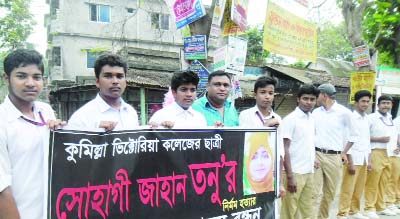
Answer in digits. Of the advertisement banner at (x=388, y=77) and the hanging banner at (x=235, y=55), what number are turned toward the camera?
2

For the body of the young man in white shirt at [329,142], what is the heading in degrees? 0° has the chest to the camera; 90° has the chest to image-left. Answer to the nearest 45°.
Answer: approximately 45°

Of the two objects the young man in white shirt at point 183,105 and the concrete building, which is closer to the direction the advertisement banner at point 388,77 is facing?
the young man in white shirt

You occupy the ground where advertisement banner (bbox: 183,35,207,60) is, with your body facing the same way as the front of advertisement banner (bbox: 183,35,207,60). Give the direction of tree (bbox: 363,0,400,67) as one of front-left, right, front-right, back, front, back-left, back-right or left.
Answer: back-left

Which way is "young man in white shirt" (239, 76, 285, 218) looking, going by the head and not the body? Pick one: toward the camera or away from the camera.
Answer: toward the camera

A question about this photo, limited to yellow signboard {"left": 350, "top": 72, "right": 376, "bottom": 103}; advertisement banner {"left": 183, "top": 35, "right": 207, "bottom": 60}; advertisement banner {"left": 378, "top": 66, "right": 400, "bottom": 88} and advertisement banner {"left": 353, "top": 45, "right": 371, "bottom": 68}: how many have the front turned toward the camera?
4

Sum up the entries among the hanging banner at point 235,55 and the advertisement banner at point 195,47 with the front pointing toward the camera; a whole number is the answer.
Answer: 2

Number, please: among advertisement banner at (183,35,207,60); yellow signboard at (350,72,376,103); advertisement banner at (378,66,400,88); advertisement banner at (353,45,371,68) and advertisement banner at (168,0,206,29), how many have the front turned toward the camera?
5

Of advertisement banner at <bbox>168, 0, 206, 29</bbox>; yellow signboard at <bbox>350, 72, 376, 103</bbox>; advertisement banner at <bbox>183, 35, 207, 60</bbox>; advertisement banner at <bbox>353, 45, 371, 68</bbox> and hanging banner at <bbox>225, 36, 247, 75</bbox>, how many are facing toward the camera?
5

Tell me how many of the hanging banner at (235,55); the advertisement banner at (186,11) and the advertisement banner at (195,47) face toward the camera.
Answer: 3

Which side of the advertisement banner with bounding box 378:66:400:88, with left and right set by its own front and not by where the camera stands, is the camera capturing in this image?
front

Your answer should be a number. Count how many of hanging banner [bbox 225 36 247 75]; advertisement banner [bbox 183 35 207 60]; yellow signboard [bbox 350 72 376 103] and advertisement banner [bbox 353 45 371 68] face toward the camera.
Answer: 4

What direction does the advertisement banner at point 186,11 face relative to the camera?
toward the camera

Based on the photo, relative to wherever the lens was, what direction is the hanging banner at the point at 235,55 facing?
facing the viewer

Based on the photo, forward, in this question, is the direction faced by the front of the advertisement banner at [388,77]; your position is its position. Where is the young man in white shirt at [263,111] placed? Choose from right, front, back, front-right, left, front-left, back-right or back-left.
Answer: front

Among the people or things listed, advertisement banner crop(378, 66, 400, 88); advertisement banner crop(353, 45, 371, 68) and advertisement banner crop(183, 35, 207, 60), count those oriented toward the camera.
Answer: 3
